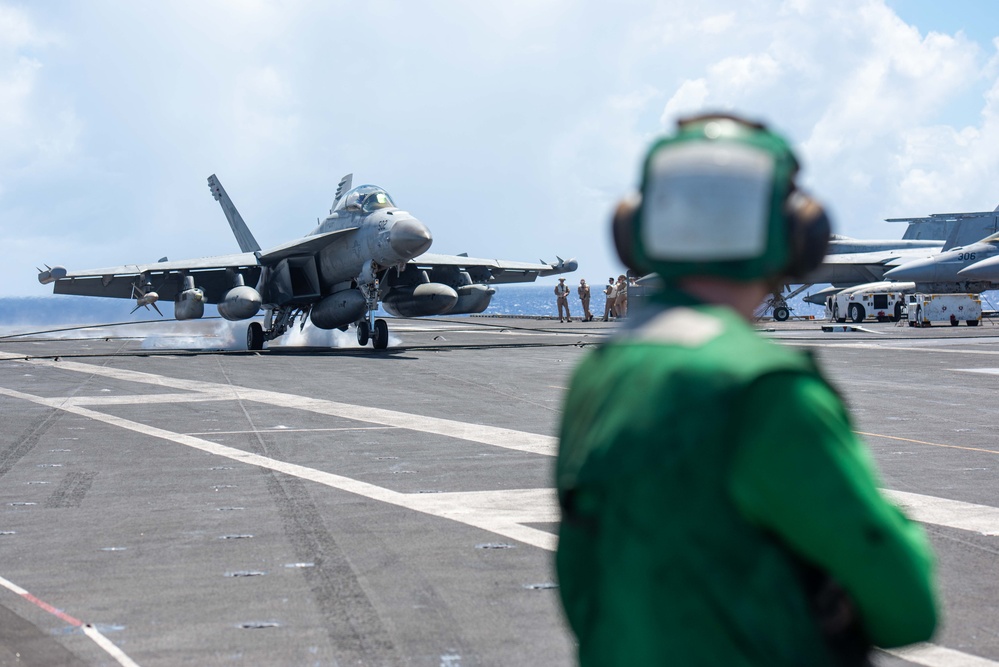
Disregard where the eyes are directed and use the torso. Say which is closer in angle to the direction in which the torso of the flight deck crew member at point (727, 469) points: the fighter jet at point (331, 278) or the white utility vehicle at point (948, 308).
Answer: the white utility vehicle

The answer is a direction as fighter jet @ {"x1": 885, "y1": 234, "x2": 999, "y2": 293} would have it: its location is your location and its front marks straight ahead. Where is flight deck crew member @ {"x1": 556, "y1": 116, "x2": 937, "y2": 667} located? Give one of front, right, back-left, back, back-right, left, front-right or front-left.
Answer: left

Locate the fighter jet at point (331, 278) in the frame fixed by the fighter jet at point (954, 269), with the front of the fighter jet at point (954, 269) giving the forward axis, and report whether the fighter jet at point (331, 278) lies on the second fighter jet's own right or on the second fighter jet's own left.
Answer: on the second fighter jet's own left

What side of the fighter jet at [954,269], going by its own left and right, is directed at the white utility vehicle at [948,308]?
left

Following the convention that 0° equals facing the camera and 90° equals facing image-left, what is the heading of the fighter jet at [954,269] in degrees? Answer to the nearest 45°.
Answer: approximately 90°

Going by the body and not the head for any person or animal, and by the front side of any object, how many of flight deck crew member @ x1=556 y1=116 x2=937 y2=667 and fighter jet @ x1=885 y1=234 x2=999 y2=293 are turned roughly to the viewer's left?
1

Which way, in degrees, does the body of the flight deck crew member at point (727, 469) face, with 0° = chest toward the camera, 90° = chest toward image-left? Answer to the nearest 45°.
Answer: approximately 225°

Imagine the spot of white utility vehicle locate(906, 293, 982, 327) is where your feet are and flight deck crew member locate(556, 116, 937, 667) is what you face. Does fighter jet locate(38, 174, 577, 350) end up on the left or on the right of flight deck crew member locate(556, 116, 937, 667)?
right

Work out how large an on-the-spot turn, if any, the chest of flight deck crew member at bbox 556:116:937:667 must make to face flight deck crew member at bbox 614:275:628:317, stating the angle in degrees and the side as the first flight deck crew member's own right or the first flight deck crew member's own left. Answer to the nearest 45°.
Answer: approximately 45° to the first flight deck crew member's own left
